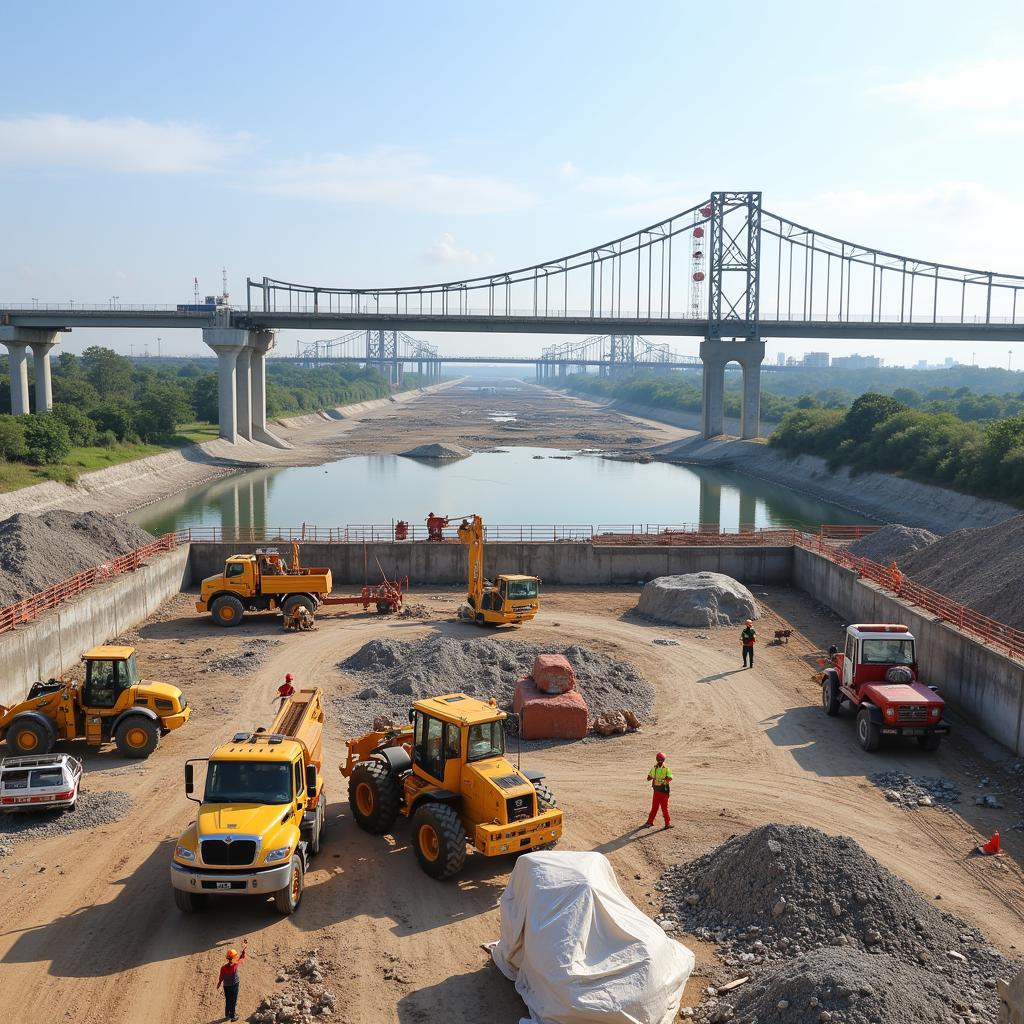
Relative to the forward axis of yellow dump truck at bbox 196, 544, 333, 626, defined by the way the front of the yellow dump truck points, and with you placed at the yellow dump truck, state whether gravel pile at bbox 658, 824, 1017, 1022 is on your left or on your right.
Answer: on your left

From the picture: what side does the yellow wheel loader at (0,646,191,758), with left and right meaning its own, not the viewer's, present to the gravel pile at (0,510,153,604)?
right

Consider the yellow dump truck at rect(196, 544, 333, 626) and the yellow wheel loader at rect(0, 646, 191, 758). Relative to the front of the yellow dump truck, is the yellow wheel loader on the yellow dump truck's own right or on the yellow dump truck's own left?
on the yellow dump truck's own left

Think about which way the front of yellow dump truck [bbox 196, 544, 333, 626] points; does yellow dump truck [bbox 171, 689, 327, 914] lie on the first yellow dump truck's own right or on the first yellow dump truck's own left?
on the first yellow dump truck's own left

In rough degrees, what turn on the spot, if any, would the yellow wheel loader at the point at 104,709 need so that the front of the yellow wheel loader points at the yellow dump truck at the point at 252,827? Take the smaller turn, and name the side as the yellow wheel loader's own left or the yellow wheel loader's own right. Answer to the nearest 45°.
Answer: approximately 90° to the yellow wheel loader's own left

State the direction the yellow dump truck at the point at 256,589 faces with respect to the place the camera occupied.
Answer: facing to the left of the viewer

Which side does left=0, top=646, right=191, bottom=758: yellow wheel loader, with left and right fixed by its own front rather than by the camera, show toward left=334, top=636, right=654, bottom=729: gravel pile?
back

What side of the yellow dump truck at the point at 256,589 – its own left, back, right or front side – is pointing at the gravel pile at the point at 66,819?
left

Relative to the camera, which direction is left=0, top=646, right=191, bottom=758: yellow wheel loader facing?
to the viewer's left
